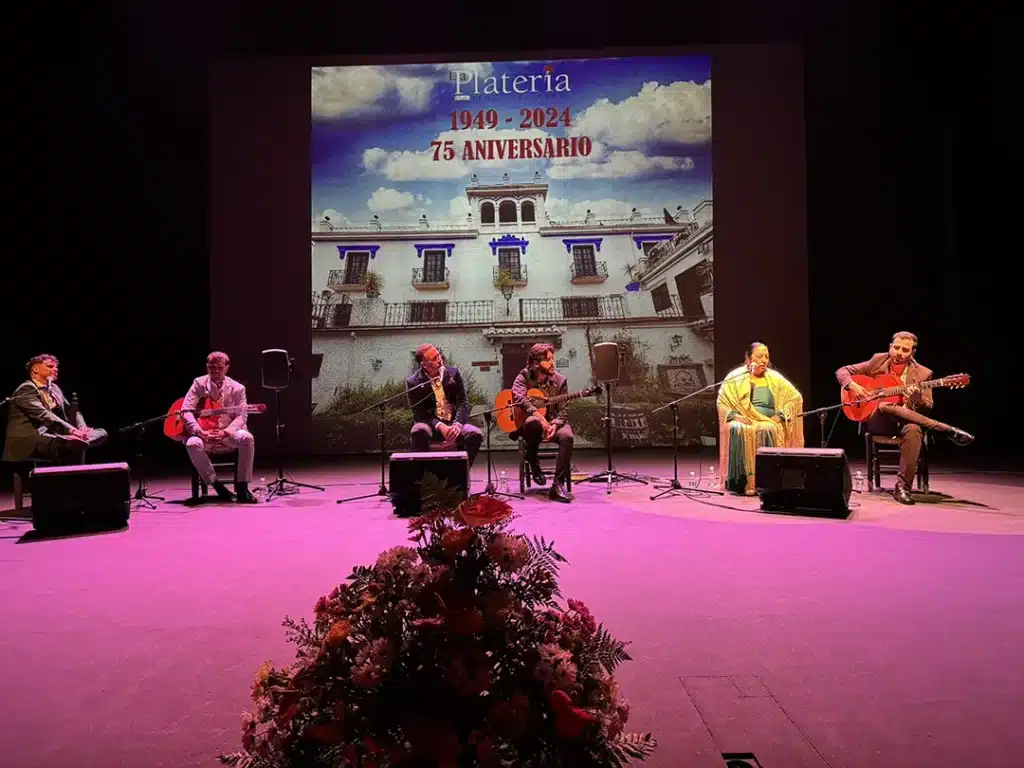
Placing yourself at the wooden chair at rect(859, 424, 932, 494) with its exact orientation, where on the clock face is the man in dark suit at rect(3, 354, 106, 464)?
The man in dark suit is roughly at 2 o'clock from the wooden chair.

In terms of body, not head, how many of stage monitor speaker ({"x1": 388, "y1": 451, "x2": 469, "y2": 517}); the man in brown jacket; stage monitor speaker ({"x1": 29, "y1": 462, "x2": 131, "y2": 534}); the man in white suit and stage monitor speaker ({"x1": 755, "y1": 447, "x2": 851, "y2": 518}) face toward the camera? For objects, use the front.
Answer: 2

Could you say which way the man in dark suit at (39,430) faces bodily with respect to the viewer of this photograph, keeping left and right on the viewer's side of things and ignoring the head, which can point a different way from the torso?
facing the viewer and to the right of the viewer

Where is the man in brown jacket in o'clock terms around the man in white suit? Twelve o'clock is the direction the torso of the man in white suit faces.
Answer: The man in brown jacket is roughly at 10 o'clock from the man in white suit.

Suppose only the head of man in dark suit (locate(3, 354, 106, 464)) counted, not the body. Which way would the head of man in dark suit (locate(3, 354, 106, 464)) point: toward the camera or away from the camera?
toward the camera

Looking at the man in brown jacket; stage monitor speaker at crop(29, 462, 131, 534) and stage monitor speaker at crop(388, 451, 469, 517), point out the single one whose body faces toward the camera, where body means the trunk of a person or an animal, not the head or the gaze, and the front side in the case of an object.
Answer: the man in brown jacket

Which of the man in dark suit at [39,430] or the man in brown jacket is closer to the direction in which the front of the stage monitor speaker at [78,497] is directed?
the man in dark suit

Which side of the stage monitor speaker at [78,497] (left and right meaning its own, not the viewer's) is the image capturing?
back

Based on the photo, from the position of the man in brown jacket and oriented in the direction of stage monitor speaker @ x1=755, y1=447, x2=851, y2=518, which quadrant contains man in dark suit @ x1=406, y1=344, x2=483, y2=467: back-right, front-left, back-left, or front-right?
front-right

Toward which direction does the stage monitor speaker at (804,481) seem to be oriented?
away from the camera

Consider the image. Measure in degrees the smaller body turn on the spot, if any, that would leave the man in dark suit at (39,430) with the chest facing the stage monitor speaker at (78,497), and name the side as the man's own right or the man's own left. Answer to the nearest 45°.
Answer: approximately 45° to the man's own right

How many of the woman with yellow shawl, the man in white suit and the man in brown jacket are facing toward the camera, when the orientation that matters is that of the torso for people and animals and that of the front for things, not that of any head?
3

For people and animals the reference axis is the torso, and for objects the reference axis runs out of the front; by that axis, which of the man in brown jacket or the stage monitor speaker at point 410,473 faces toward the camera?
the man in brown jacket

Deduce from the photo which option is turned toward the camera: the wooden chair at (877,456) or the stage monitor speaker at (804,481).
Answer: the wooden chair

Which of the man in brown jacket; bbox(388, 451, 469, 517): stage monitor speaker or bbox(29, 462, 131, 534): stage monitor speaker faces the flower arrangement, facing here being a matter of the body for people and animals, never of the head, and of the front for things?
the man in brown jacket

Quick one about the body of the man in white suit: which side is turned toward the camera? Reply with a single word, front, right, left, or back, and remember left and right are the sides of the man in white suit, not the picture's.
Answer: front

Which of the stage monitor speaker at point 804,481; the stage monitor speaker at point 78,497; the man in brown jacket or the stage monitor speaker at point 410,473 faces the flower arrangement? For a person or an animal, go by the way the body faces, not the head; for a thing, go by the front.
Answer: the man in brown jacket

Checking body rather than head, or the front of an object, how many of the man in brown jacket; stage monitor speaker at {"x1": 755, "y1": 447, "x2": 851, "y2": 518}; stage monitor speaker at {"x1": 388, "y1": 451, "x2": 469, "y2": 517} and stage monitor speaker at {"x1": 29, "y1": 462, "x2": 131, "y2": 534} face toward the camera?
1

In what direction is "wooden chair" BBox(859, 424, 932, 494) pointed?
toward the camera

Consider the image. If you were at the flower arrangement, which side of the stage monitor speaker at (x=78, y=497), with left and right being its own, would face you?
back

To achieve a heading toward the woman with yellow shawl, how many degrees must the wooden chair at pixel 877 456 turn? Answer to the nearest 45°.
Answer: approximately 45° to its right
